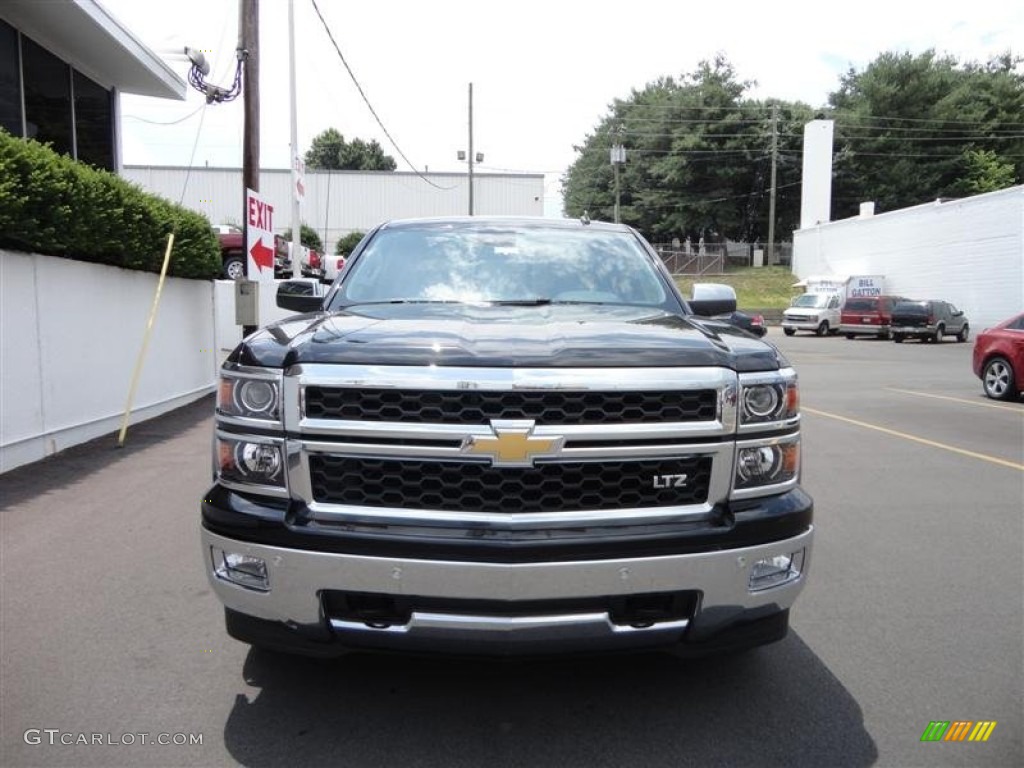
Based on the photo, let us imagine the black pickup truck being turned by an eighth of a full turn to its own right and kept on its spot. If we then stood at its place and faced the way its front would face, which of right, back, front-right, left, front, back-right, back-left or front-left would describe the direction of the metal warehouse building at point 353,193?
back-right

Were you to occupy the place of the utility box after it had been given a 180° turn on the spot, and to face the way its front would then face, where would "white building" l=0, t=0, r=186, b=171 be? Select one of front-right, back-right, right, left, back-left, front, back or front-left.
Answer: front-left

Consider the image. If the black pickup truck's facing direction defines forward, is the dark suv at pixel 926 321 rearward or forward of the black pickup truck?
rearward

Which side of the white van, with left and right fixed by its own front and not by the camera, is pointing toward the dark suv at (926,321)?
left

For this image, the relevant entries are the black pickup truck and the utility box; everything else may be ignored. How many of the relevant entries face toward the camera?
2

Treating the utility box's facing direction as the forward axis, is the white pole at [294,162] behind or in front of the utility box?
behind

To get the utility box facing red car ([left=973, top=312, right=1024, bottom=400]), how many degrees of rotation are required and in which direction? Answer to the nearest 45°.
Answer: approximately 90° to its left

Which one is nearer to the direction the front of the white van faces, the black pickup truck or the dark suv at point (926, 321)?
the black pickup truck

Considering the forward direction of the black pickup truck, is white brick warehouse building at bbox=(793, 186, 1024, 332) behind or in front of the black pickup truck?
behind

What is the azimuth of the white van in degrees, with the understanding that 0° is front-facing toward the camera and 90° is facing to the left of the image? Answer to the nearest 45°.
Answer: approximately 45°

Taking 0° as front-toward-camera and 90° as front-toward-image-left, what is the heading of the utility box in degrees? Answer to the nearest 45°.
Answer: approximately 0°
